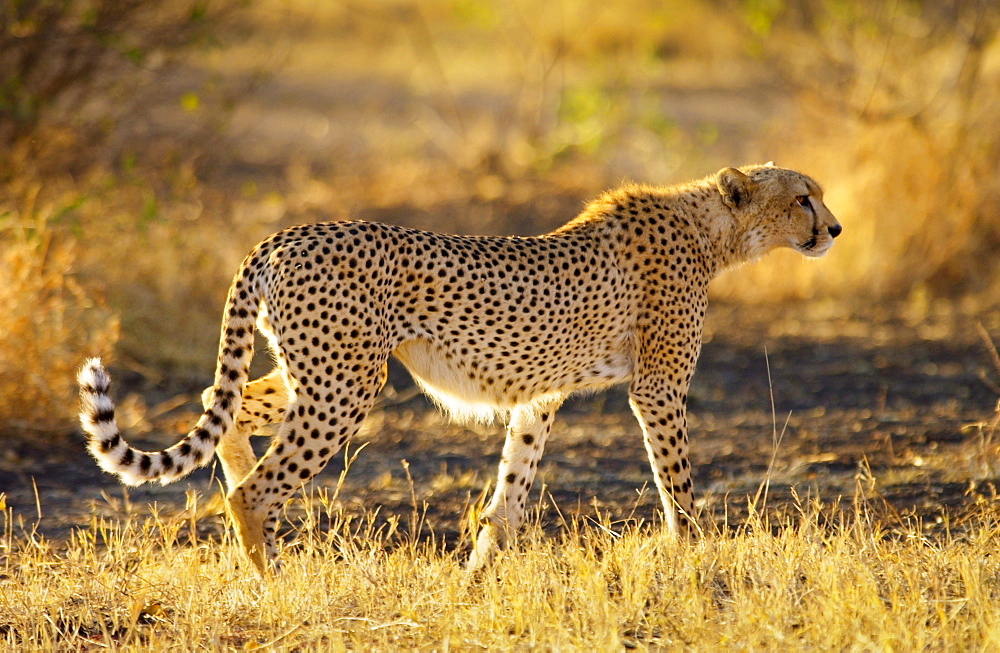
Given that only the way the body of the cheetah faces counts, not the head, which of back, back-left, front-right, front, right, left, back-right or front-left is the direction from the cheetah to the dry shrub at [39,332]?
back-left

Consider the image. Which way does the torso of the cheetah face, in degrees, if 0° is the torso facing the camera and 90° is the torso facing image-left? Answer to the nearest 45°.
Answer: approximately 270°

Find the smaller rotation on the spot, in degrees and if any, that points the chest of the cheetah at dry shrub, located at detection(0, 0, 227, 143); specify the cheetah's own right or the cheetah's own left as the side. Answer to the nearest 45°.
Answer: approximately 135° to the cheetah's own left

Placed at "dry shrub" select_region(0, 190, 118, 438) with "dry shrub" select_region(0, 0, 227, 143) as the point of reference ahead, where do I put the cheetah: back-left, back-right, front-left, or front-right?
back-right
